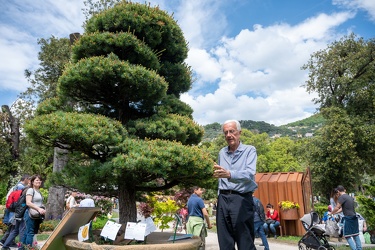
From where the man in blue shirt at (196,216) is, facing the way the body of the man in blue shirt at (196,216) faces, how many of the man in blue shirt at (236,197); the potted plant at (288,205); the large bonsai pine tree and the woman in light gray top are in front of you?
1

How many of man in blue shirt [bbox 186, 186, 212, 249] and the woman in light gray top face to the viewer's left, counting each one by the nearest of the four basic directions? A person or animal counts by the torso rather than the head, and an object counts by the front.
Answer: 0

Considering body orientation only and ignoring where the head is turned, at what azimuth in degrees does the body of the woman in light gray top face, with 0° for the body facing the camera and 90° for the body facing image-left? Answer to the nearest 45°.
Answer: approximately 315°

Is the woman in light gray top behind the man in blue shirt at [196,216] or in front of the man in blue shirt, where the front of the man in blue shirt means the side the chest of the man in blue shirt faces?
behind

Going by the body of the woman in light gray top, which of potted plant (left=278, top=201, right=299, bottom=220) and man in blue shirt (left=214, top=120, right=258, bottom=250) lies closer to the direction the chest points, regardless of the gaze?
the man in blue shirt

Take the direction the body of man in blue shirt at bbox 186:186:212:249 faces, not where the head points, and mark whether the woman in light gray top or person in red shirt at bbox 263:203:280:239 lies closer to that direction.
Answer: the person in red shirt

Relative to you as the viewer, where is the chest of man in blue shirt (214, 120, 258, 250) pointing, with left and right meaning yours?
facing the viewer and to the left of the viewer

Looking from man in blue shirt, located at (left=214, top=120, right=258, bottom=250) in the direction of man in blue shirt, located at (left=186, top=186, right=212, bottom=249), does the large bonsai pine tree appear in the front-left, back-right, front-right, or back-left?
front-left

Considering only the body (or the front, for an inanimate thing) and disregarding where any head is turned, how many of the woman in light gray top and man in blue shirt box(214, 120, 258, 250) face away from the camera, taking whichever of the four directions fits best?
0

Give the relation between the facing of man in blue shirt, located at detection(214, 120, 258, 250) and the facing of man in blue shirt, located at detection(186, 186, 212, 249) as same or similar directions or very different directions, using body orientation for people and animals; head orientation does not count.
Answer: very different directions

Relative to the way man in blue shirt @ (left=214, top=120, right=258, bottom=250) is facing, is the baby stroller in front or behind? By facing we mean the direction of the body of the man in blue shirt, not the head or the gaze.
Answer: behind

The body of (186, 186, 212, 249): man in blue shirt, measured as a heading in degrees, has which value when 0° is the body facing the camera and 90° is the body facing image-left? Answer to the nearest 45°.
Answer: approximately 225°

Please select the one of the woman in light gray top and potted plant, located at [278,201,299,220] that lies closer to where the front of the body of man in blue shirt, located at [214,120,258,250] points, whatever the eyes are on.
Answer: the woman in light gray top

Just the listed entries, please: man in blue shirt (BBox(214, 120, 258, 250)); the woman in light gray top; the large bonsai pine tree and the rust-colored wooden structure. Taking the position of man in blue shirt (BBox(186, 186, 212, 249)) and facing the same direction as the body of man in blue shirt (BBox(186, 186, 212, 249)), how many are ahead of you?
1
